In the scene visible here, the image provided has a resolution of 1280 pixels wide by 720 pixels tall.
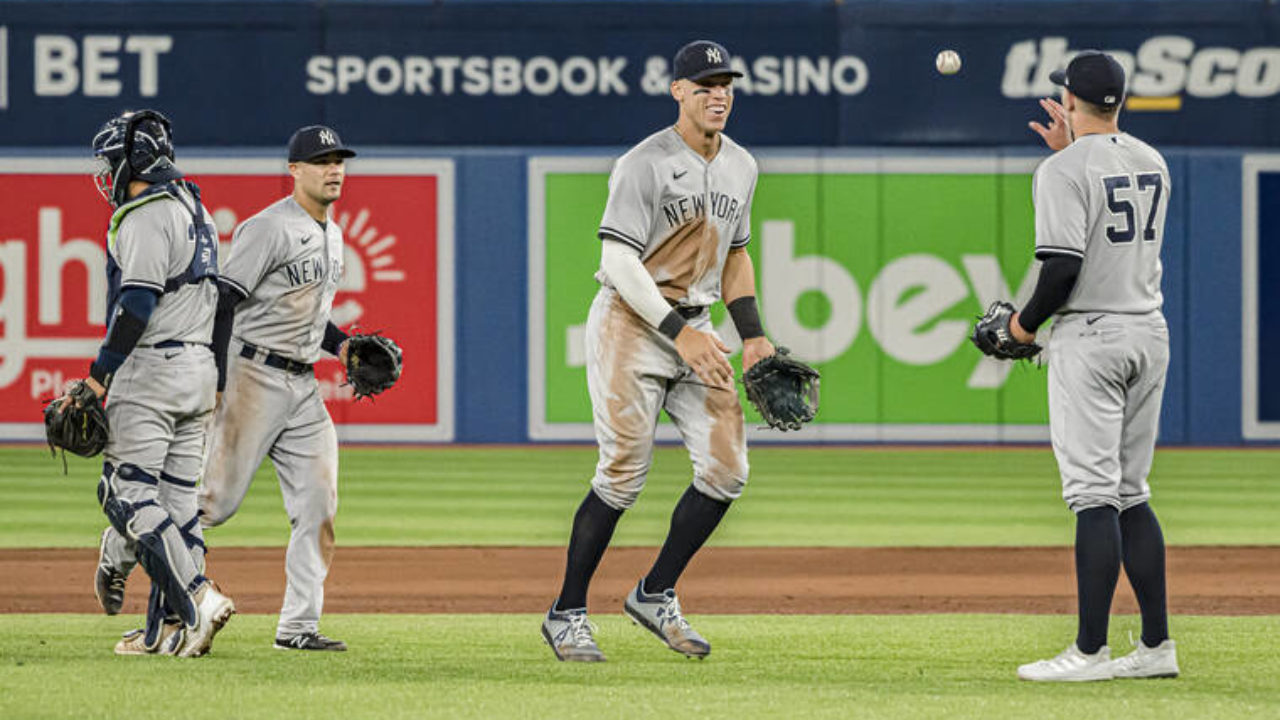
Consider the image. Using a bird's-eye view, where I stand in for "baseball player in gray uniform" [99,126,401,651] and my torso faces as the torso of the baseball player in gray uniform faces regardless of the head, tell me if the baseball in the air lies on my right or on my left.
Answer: on my left

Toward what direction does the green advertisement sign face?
toward the camera

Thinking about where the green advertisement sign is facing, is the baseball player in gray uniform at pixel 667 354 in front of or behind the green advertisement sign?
in front

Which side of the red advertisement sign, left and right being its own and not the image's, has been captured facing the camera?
front

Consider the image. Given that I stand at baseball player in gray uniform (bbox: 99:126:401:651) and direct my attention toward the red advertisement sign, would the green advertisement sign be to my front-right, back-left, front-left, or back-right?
front-right

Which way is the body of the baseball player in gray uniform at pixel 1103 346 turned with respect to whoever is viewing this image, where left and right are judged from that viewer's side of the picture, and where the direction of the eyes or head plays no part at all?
facing away from the viewer and to the left of the viewer

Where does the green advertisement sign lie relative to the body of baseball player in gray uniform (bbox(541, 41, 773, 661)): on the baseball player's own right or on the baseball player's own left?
on the baseball player's own left

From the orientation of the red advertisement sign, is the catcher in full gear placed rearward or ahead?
ahead

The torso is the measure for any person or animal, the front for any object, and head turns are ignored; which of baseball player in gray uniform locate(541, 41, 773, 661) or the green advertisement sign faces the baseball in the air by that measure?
the green advertisement sign

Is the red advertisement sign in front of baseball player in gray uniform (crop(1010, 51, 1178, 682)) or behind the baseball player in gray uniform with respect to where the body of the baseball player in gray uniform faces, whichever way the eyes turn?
in front
